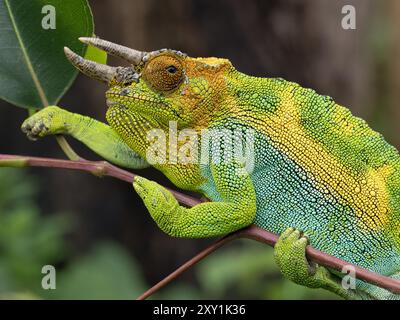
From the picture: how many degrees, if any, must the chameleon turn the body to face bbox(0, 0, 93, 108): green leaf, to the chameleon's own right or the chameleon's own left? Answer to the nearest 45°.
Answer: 0° — it already faces it

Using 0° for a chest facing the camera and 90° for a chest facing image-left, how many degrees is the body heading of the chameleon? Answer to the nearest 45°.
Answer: approximately 90°
